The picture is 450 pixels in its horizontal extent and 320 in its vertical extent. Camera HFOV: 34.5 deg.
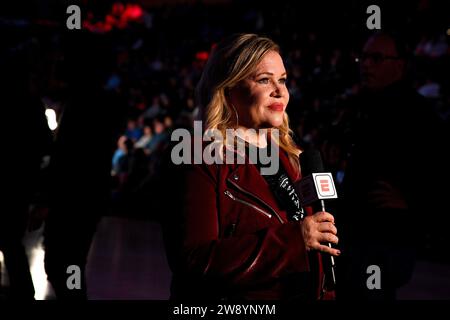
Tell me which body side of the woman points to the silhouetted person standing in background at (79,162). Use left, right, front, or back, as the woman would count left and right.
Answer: back

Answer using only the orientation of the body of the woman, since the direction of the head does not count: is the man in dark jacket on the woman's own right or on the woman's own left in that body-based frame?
on the woman's own left

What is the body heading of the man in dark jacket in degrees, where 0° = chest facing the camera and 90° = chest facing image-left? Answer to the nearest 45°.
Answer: approximately 45°

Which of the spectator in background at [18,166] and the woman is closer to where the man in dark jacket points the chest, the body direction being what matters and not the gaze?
the woman

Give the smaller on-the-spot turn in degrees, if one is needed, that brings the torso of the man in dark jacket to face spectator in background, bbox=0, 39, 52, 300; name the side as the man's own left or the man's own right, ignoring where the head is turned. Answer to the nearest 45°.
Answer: approximately 45° to the man's own right

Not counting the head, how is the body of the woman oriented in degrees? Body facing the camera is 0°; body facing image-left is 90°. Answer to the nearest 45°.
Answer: approximately 315°

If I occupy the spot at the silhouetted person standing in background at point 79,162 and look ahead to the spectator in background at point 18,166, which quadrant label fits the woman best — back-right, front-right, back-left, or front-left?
back-left

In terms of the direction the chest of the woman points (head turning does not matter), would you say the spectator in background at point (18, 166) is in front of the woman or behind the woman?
behind
